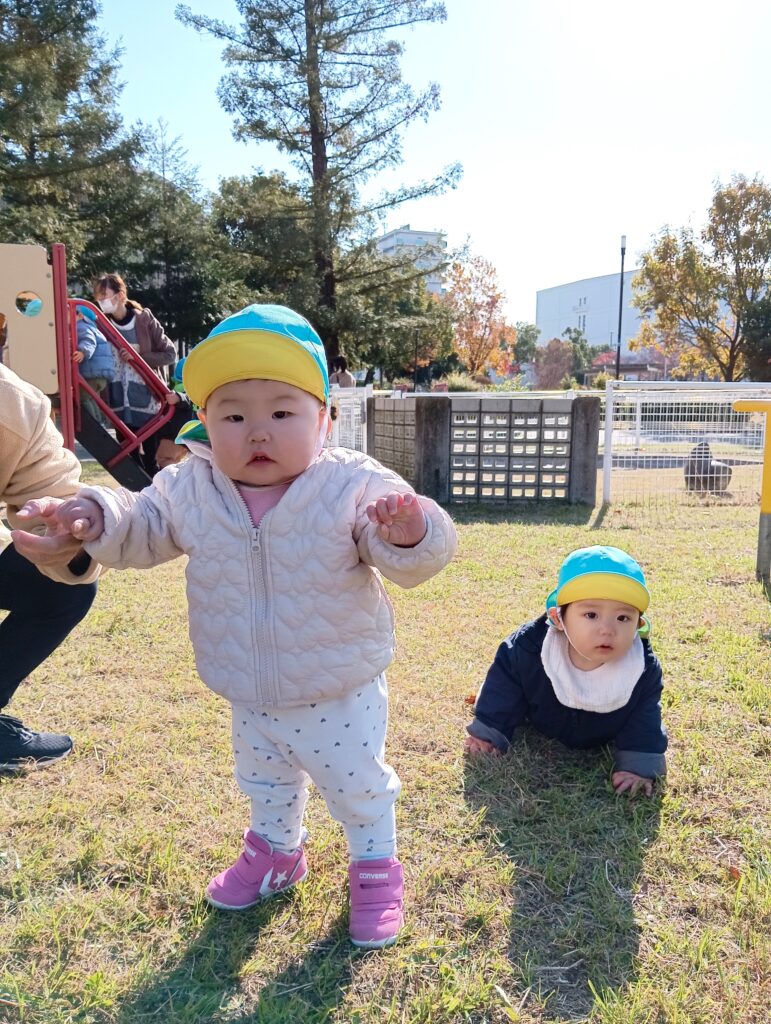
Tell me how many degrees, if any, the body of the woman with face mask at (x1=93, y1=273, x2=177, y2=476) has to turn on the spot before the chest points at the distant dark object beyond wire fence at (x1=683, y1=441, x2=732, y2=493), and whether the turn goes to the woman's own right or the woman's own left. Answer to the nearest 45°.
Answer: approximately 135° to the woman's own left

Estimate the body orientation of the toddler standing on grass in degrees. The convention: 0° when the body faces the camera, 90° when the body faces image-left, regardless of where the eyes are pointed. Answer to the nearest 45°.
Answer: approximately 0°

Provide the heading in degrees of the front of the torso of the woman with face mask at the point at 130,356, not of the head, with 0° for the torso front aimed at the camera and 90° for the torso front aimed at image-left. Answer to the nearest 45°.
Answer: approximately 45°

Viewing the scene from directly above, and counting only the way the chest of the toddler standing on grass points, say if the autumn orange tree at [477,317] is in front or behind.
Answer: behind

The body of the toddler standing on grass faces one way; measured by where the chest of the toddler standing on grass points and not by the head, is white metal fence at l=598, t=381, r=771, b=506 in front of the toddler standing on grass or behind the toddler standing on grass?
behind

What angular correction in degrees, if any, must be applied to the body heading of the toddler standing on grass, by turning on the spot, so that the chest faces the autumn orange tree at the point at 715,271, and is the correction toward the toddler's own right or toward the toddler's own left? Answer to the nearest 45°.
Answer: approximately 135° to the toddler's own left

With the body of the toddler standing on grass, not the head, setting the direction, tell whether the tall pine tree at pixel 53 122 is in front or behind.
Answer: behind

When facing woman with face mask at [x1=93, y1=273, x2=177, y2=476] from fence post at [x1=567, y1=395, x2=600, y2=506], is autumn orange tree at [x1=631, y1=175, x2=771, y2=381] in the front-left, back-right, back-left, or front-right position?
back-right

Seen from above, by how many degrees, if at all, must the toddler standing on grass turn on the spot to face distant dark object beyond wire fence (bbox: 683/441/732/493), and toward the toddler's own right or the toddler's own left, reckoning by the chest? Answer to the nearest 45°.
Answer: approximately 135° to the toddler's own left
